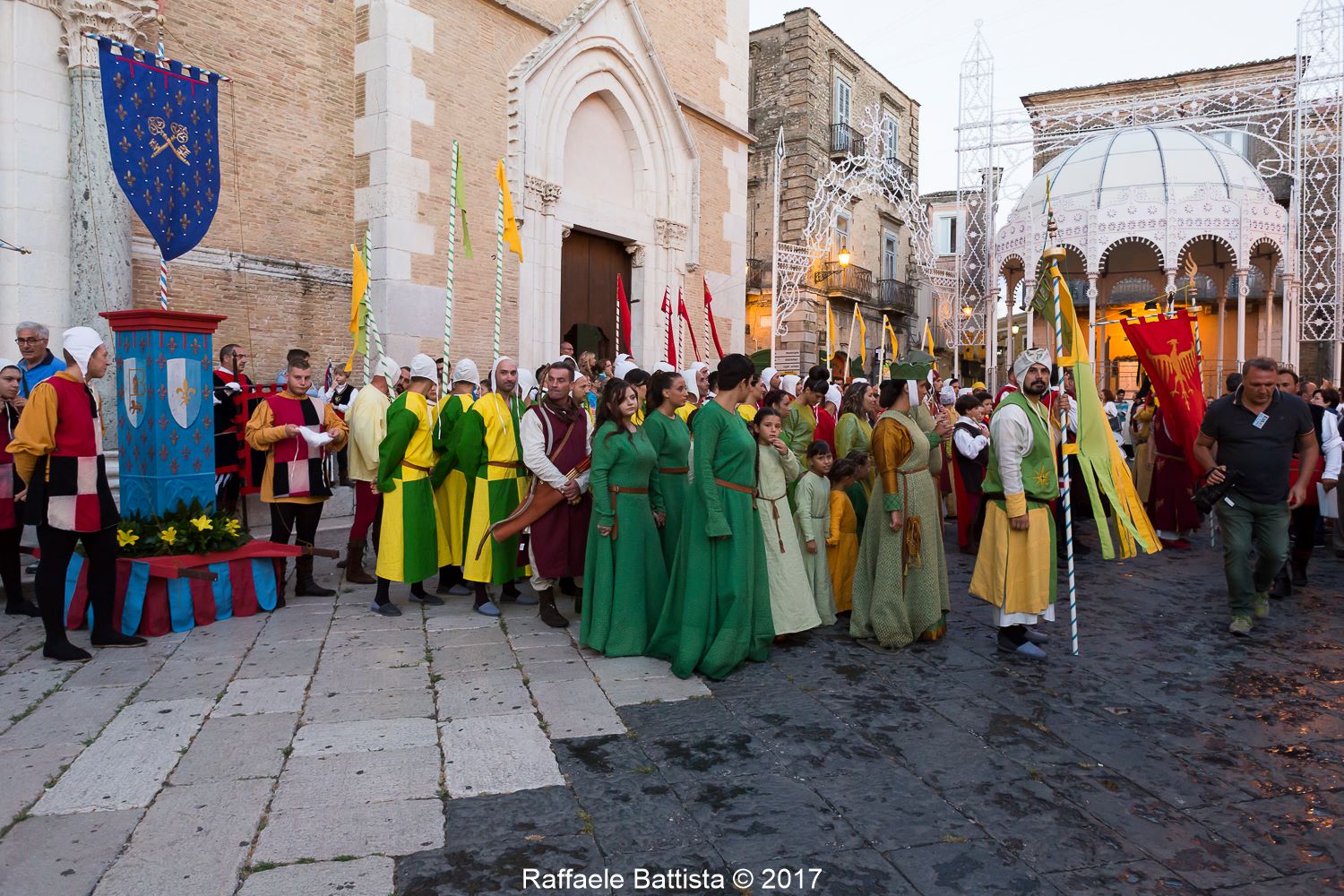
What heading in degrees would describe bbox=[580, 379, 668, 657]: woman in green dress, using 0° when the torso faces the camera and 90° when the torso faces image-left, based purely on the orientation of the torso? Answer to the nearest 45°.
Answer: approximately 315°

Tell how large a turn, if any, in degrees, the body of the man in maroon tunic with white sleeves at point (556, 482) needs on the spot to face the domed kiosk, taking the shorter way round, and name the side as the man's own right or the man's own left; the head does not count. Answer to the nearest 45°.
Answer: approximately 90° to the man's own left

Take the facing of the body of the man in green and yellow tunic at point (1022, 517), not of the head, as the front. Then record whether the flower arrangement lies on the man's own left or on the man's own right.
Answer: on the man's own right

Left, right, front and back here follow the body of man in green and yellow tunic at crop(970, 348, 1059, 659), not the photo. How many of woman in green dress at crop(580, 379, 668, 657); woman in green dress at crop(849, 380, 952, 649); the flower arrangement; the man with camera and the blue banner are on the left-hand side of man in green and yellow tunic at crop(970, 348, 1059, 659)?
1

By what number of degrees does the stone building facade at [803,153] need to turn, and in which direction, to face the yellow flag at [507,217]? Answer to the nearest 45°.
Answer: approximately 45° to its right

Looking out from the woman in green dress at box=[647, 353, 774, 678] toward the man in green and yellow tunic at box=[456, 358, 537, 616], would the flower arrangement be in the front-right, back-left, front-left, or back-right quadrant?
front-left

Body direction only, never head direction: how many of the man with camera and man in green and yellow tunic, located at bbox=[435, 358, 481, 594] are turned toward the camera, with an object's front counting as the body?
1

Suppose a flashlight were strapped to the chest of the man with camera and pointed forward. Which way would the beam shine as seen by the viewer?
toward the camera

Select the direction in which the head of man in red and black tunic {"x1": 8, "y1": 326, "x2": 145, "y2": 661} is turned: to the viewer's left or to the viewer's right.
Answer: to the viewer's right

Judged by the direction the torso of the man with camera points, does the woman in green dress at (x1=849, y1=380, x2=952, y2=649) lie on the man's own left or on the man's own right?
on the man's own right
